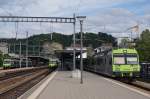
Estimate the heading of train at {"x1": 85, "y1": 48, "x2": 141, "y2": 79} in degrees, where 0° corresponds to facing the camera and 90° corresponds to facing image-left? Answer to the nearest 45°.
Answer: approximately 315°
